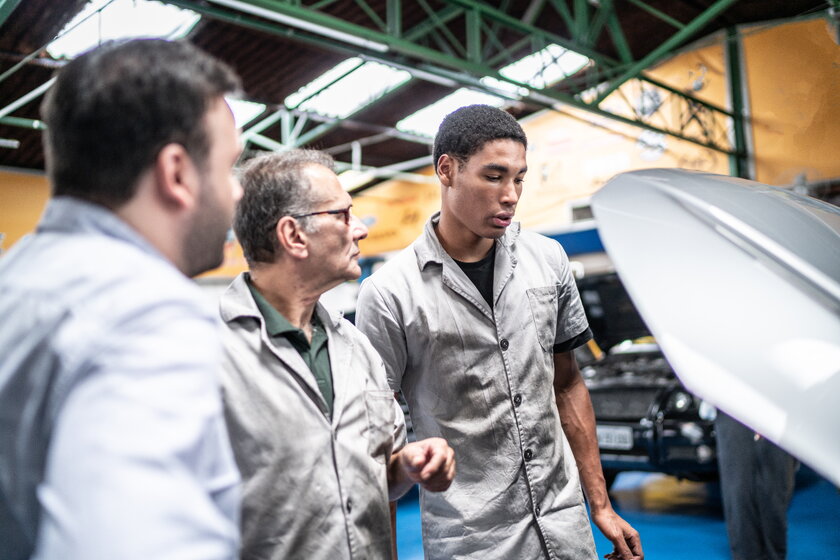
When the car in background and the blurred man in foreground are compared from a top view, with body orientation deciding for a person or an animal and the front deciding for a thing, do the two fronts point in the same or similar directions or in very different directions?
very different directions

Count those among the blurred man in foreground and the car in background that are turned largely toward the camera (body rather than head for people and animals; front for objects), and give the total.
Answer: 1

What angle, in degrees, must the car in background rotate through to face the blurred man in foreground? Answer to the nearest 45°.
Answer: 0° — it already faces them

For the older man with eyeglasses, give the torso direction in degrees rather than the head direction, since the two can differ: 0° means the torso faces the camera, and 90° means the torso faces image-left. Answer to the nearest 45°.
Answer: approximately 315°

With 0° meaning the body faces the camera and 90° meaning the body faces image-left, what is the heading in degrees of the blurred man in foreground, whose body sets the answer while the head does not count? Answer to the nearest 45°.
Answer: approximately 225°

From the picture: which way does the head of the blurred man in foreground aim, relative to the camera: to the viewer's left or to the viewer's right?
to the viewer's right

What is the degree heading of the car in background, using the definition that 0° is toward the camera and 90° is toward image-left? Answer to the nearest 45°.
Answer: approximately 0°

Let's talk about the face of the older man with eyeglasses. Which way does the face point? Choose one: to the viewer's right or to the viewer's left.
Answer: to the viewer's right

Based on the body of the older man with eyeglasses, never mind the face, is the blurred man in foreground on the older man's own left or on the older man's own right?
on the older man's own right

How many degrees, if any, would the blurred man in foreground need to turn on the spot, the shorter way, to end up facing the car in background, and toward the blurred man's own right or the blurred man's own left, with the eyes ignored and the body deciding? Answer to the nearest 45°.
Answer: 0° — they already face it
